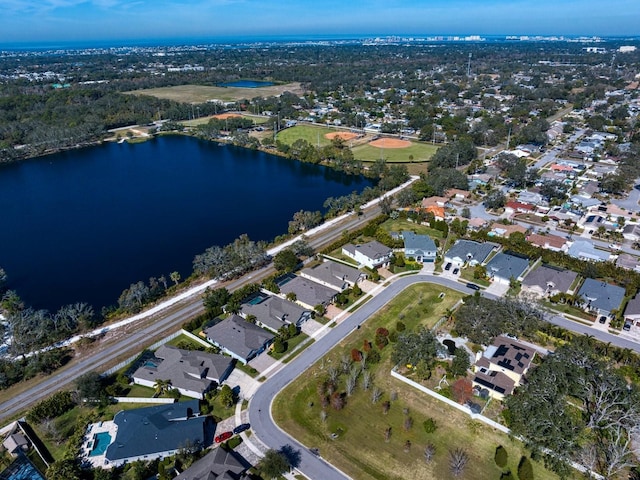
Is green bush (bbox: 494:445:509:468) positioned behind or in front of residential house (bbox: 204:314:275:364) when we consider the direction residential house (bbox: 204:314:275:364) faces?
in front

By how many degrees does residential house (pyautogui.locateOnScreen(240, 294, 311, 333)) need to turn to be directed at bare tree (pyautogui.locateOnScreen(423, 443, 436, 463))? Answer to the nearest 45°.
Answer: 0° — it already faces it

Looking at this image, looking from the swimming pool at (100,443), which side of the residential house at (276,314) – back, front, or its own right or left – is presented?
right

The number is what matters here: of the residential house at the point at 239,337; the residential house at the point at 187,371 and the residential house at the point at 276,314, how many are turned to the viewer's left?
0

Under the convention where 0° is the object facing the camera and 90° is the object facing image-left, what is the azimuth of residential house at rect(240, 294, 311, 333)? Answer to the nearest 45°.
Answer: approximately 315°

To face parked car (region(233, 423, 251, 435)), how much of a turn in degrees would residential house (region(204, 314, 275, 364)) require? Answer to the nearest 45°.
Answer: approximately 45° to its right

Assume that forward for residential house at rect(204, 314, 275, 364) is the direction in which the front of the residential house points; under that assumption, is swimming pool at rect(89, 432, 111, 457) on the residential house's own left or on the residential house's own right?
on the residential house's own right

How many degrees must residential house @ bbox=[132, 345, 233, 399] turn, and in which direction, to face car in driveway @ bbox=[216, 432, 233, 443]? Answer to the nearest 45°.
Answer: approximately 45° to its right

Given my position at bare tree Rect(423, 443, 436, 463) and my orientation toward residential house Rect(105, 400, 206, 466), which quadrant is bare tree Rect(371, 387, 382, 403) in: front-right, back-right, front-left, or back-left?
front-right

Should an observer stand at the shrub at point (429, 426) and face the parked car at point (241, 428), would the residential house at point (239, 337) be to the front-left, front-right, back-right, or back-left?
front-right

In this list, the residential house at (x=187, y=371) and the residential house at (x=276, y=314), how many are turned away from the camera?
0

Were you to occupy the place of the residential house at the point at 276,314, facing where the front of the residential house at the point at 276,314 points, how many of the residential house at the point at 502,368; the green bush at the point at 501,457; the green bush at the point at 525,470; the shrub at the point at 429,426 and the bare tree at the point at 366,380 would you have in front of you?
5

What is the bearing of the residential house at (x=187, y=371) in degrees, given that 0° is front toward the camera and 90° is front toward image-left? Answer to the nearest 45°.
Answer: approximately 315°

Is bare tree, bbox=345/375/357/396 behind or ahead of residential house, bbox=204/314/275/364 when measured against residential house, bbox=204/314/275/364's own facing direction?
ahead

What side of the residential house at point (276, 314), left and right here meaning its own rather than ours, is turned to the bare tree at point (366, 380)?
front

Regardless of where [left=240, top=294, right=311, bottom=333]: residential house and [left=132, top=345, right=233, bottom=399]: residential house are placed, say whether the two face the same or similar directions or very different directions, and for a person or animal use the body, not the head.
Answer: same or similar directions
